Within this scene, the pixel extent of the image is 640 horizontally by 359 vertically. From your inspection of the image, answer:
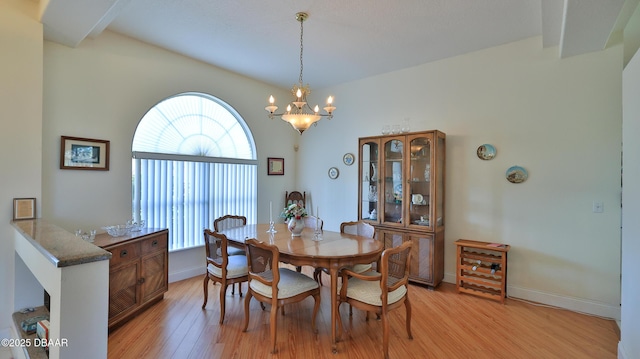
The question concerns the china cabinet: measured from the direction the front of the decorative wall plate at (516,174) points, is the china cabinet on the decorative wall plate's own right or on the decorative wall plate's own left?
on the decorative wall plate's own right

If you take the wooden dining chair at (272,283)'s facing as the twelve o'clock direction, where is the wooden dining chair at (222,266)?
the wooden dining chair at (222,266) is roughly at 9 o'clock from the wooden dining chair at (272,283).

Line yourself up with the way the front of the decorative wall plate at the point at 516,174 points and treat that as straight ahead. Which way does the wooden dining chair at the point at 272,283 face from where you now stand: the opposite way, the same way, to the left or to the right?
the opposite way

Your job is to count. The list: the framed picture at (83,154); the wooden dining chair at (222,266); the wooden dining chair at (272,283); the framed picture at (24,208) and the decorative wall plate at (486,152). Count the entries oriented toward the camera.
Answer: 3

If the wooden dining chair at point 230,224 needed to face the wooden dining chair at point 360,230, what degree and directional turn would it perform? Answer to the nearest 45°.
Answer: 0° — it already faces it

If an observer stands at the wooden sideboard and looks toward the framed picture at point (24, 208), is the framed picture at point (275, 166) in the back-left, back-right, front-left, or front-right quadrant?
back-right

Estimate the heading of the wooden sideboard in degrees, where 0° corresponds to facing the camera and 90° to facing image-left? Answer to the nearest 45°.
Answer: approximately 315°

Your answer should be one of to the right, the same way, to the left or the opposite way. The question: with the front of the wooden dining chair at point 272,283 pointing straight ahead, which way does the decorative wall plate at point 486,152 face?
the opposite way

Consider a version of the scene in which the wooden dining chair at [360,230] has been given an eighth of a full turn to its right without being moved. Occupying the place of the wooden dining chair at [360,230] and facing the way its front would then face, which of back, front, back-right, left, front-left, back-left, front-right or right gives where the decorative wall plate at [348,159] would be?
right
